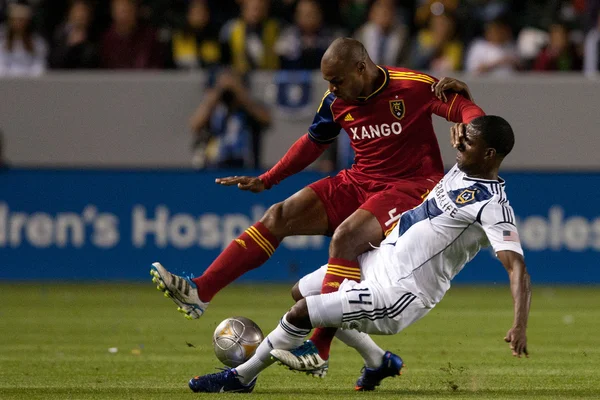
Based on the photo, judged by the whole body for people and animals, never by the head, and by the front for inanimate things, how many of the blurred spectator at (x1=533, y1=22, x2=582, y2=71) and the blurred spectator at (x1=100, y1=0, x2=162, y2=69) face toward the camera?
2

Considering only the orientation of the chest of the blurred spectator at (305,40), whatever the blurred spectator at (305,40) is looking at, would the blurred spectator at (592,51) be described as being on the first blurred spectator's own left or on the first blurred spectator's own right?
on the first blurred spectator's own left

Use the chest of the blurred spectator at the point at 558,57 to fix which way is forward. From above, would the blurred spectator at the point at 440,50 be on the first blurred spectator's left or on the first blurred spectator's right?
on the first blurred spectator's right

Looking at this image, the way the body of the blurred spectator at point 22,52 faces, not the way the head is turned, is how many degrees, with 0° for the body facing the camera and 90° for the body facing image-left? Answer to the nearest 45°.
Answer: approximately 0°

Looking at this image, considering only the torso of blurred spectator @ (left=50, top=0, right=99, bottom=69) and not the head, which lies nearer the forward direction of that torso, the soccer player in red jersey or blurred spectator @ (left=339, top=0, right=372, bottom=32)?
the soccer player in red jersey

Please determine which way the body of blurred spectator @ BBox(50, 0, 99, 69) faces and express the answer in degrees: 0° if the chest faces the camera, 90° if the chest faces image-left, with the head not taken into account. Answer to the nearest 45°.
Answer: approximately 0°

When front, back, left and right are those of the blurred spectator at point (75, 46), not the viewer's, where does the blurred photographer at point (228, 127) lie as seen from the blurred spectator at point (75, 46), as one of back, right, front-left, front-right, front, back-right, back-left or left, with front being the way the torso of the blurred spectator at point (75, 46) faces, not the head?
front-left
